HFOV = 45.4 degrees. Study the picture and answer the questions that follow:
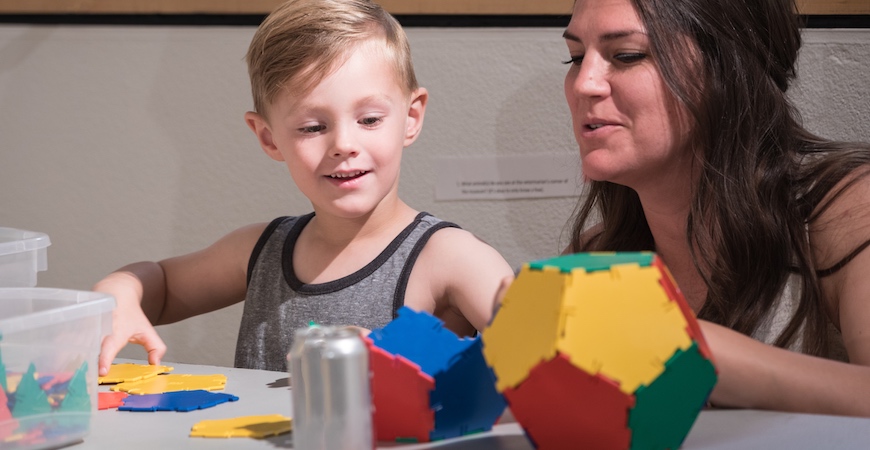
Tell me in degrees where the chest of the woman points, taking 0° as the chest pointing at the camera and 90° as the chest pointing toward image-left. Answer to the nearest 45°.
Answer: approximately 45°

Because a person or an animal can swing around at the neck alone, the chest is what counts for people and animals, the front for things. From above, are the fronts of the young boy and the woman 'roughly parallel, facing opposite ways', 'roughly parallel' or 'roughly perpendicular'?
roughly perpendicular

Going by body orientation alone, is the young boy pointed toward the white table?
yes

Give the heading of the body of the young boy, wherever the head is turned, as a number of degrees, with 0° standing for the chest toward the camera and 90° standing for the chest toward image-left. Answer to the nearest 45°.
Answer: approximately 0°

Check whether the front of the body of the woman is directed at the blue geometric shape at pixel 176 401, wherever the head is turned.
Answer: yes

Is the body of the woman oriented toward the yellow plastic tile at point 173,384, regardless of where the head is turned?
yes

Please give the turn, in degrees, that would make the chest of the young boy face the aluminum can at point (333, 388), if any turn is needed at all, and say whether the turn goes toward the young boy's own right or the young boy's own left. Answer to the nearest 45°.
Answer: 0° — they already face it
